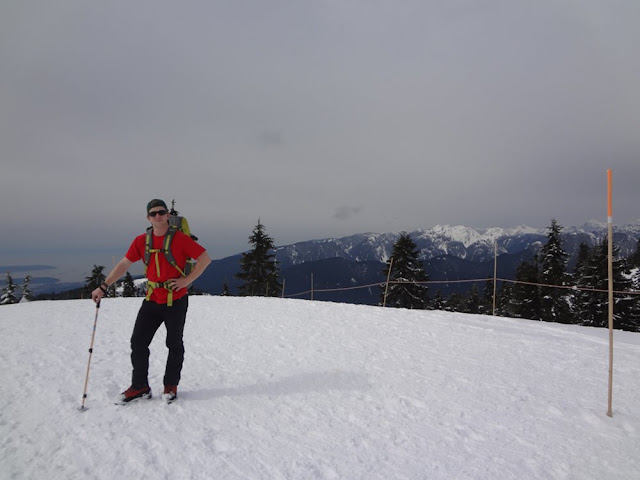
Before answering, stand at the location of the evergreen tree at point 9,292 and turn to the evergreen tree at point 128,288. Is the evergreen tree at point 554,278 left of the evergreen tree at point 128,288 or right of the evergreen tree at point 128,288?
right

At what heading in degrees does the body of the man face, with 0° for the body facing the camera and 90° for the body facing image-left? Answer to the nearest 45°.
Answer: approximately 45°

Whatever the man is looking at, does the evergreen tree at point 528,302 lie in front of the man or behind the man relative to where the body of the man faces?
behind

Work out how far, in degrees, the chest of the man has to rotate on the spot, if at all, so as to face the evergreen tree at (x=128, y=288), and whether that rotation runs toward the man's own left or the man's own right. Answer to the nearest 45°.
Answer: approximately 135° to the man's own right

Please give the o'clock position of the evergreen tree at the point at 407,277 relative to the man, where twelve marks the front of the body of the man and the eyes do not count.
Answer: The evergreen tree is roughly at 6 o'clock from the man.
